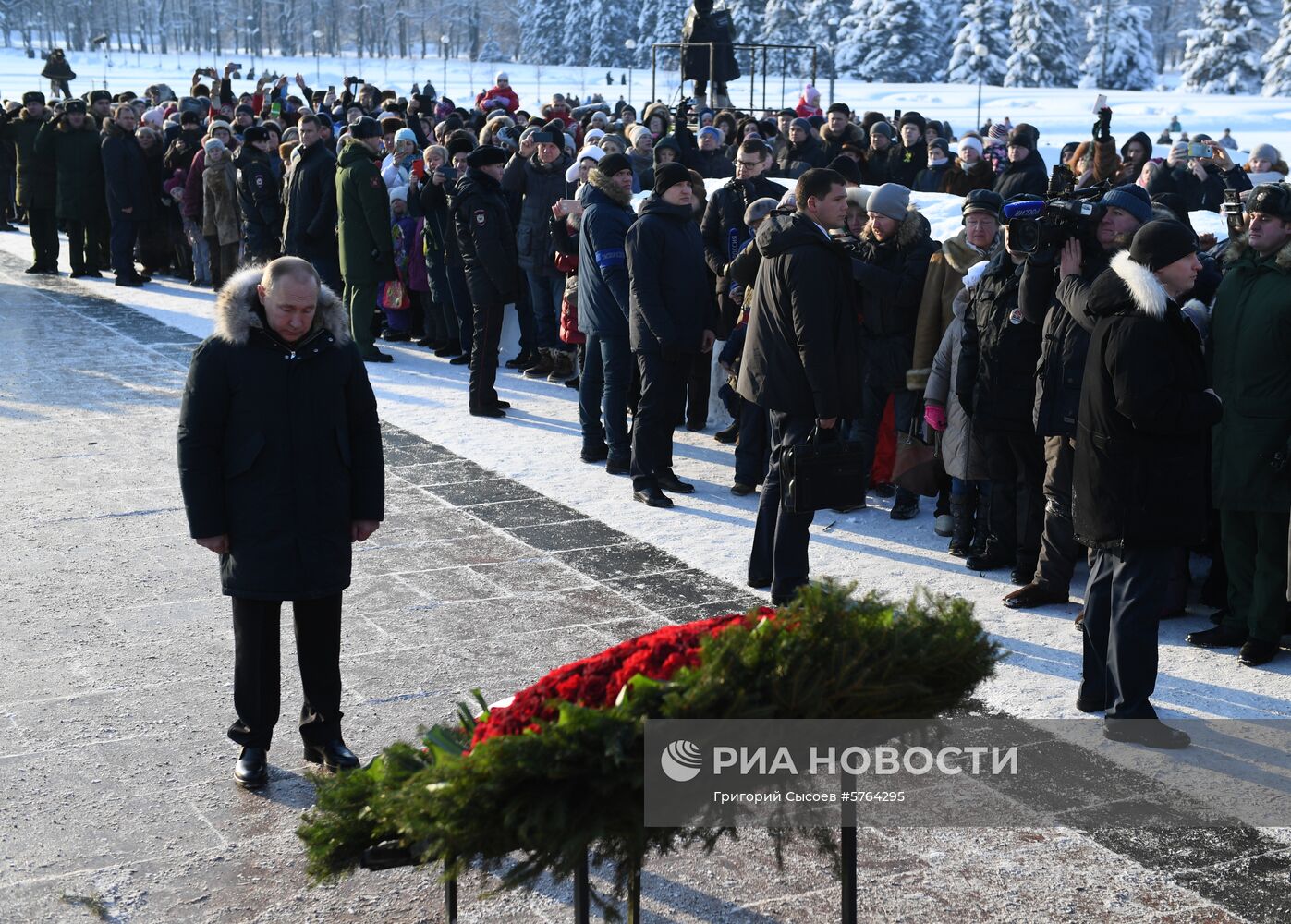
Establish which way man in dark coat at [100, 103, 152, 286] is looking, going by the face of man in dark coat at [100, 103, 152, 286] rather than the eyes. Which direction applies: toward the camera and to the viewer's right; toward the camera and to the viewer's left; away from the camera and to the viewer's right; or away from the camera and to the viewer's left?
toward the camera and to the viewer's right

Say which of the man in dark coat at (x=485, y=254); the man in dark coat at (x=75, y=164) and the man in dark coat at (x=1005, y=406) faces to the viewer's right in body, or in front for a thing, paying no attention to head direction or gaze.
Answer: the man in dark coat at (x=485, y=254)

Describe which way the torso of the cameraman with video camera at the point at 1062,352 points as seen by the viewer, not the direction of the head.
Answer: to the viewer's left

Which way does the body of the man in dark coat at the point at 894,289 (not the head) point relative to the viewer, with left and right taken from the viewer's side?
facing the viewer and to the left of the viewer

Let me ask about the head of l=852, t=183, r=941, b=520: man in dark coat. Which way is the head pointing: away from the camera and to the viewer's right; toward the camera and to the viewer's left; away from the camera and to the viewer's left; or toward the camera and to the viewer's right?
toward the camera and to the viewer's left

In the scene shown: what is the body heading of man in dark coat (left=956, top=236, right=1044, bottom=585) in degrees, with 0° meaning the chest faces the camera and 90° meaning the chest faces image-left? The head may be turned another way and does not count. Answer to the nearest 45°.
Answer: approximately 45°

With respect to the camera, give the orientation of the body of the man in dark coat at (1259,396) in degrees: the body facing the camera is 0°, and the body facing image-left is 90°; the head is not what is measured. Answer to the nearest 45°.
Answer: approximately 45°

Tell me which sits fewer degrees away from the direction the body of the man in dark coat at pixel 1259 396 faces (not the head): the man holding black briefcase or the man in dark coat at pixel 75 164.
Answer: the man holding black briefcase

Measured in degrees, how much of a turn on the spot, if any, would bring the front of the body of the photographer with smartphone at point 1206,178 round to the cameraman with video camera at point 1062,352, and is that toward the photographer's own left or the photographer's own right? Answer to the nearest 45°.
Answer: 0° — they already face them

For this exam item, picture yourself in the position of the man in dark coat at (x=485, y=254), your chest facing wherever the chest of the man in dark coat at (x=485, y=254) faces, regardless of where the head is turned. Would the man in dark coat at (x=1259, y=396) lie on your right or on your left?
on your right

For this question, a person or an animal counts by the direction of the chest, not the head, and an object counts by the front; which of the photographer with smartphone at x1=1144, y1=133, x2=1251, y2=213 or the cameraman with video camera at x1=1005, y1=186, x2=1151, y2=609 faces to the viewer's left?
the cameraman with video camera

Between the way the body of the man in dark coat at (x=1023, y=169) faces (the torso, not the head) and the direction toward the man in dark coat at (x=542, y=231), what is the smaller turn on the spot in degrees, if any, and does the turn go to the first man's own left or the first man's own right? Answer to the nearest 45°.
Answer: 0° — they already face them

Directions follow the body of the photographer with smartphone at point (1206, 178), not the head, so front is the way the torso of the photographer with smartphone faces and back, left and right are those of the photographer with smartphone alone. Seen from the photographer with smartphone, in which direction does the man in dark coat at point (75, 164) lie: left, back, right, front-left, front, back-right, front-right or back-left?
right
